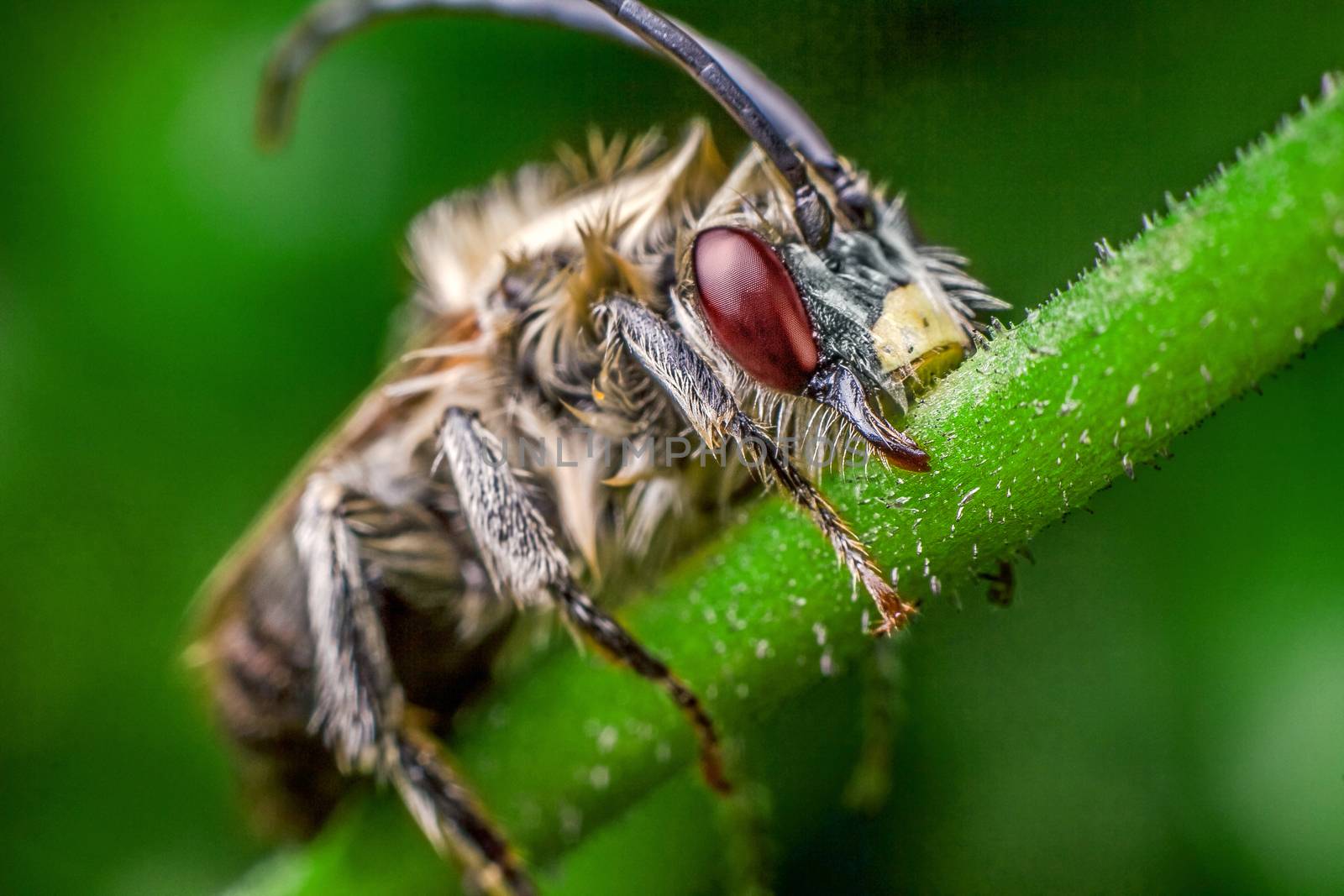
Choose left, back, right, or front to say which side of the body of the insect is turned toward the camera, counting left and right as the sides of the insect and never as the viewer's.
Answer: right
